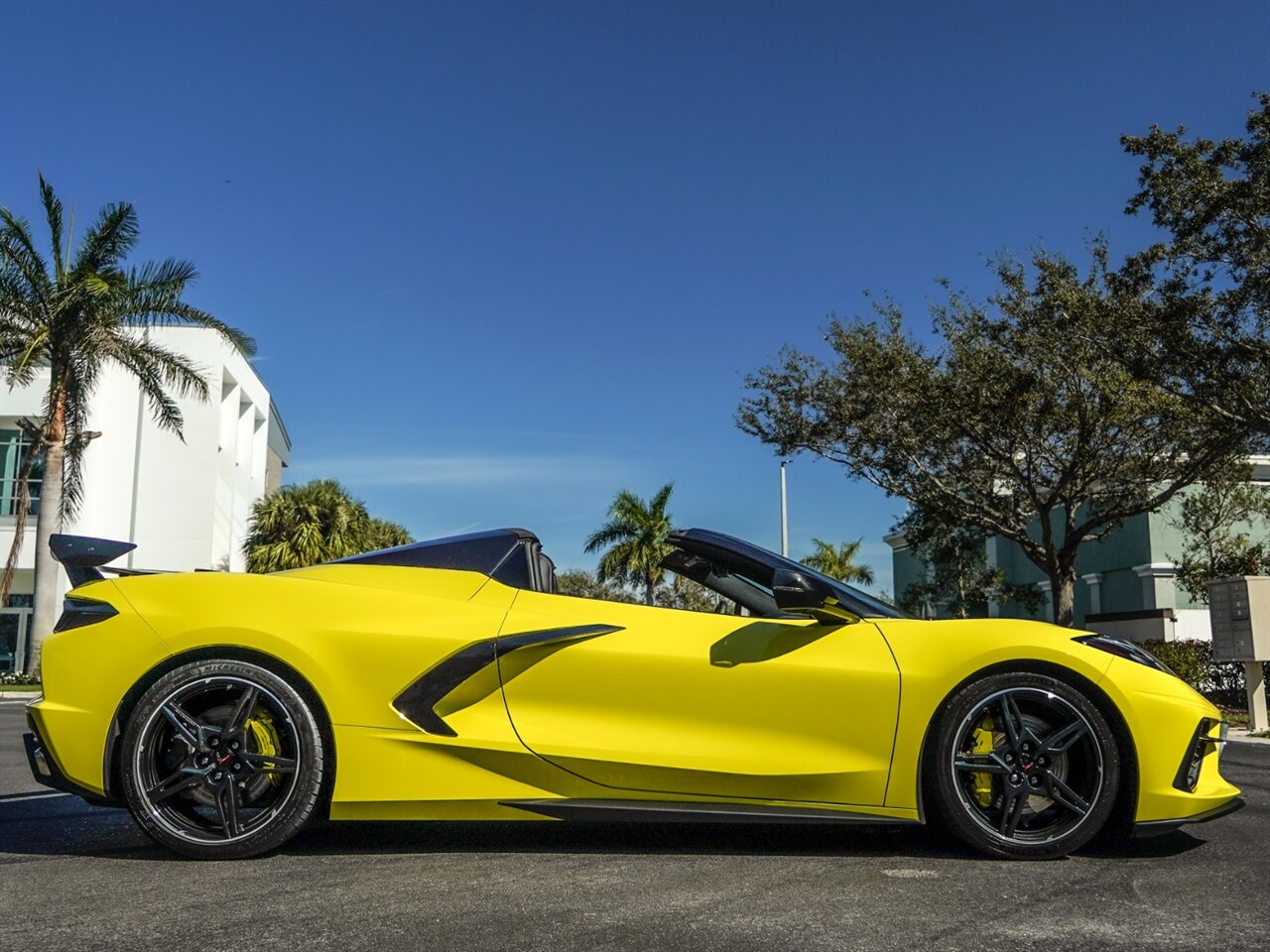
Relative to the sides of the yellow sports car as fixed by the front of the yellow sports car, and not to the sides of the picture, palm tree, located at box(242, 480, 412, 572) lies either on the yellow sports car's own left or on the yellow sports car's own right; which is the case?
on the yellow sports car's own left

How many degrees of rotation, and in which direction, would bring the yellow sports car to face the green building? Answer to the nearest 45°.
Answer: approximately 45° to its left

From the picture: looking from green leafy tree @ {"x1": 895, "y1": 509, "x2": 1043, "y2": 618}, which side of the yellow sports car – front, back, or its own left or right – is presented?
left

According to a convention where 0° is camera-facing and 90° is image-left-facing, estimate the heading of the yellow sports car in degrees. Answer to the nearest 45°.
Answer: approximately 270°

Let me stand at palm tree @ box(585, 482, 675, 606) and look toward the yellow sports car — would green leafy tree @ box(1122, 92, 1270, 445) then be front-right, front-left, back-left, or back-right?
front-left

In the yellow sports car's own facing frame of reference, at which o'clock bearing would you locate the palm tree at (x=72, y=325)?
The palm tree is roughly at 8 o'clock from the yellow sports car.

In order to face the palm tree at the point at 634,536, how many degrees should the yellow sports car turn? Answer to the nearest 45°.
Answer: approximately 90° to its left

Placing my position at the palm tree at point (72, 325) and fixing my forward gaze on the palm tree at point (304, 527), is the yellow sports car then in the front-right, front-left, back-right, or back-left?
back-right

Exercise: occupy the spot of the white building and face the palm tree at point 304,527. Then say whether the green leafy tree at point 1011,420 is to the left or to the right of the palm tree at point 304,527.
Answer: right

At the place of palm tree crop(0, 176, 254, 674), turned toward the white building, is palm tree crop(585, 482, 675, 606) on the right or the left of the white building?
right

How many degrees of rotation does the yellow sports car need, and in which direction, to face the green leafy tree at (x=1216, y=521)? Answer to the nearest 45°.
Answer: approximately 45° to its left

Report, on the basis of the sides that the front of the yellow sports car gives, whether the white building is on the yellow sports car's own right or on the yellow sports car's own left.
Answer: on the yellow sports car's own left

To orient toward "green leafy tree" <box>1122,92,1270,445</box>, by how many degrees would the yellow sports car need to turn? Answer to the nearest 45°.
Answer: approximately 45° to its left

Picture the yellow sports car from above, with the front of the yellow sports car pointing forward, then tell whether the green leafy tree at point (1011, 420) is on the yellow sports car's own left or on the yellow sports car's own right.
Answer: on the yellow sports car's own left
